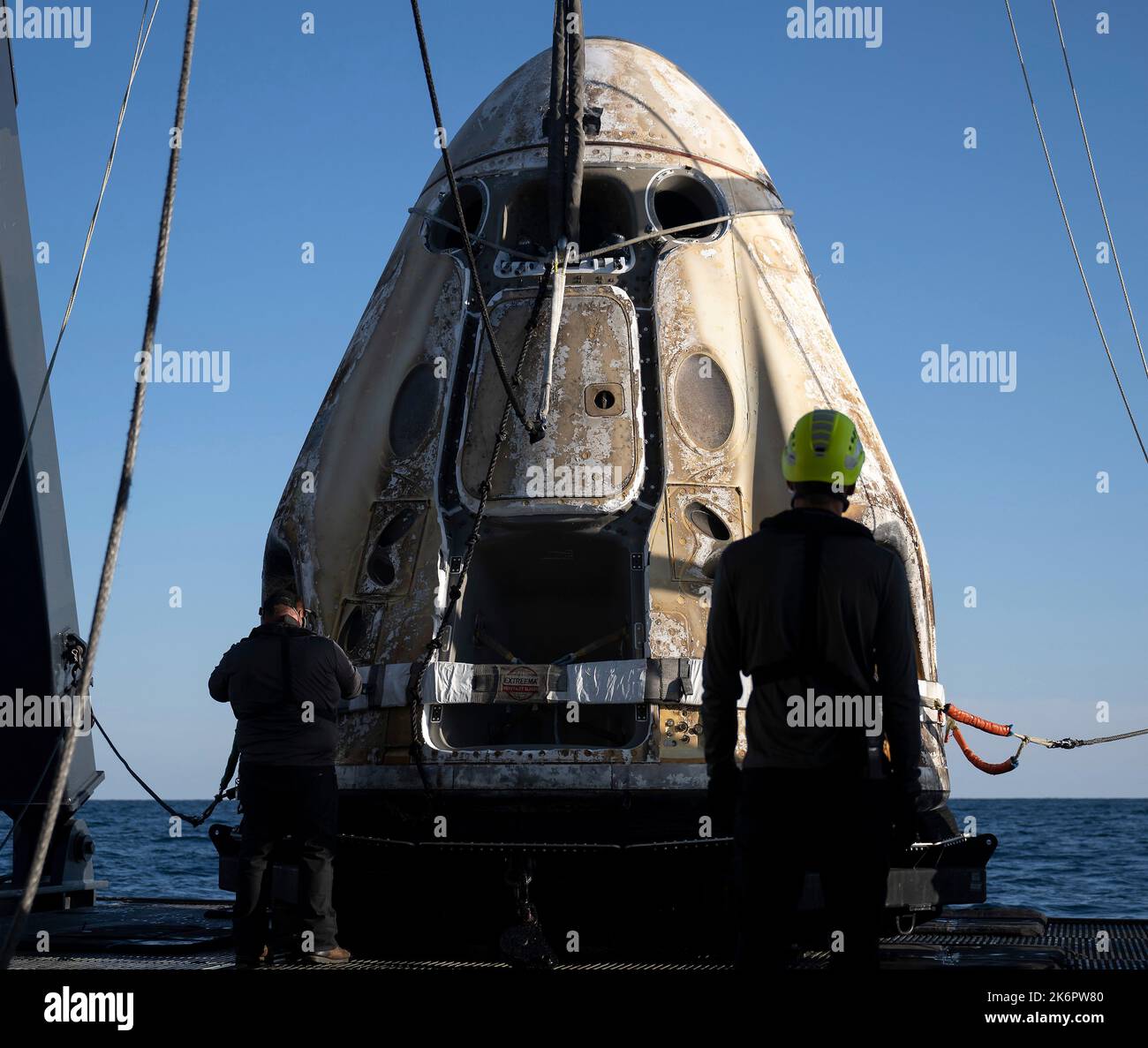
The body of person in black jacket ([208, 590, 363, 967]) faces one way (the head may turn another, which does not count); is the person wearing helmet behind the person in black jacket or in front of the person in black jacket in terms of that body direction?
behind

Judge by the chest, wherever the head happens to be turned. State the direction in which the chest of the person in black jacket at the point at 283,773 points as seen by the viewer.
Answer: away from the camera

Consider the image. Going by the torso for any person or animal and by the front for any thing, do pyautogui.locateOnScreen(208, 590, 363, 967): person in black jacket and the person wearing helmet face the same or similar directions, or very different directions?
same or similar directions

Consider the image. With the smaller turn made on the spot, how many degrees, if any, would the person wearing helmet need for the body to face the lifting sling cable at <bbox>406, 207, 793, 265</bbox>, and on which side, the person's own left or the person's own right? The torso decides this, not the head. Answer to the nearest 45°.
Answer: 0° — they already face it

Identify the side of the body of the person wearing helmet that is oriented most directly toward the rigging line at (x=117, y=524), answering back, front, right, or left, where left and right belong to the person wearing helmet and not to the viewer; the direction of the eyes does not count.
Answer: left

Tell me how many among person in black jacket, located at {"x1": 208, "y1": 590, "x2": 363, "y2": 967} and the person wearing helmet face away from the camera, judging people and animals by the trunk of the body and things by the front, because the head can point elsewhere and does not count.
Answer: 2

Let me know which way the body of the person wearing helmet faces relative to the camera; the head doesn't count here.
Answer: away from the camera

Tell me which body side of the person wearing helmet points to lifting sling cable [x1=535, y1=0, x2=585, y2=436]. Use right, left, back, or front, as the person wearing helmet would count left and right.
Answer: front

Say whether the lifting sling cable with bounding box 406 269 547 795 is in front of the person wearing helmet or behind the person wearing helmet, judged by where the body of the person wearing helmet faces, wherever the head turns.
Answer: in front

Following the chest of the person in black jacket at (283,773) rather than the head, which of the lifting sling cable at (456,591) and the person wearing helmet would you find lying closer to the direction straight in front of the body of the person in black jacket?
the lifting sling cable

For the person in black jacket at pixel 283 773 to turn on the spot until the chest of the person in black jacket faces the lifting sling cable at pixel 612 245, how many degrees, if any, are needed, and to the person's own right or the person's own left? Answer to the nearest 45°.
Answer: approximately 45° to the person's own right

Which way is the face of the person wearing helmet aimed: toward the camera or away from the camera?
away from the camera

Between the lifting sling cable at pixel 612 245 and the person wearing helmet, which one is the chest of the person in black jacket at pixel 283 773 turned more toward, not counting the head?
the lifting sling cable
